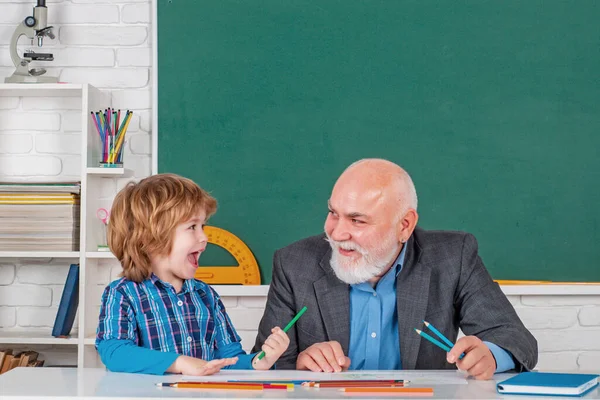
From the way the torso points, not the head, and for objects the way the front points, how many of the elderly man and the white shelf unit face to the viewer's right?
0

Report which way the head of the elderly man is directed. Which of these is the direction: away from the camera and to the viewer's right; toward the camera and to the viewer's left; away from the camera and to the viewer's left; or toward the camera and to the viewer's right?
toward the camera and to the viewer's left

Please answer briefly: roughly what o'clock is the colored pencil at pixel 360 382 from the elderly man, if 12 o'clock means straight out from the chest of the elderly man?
The colored pencil is roughly at 12 o'clock from the elderly man.

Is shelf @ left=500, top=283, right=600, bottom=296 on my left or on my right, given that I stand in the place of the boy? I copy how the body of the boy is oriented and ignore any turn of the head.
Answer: on my left

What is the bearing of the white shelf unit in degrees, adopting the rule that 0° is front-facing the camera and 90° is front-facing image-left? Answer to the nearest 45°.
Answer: approximately 0°

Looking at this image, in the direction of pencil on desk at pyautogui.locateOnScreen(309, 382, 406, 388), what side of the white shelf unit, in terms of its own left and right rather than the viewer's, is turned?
front

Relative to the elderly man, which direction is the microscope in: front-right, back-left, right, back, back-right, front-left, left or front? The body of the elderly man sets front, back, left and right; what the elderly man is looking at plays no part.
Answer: back-right

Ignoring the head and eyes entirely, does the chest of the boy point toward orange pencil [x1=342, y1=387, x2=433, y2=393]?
yes

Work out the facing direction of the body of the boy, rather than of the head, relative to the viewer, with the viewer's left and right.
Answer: facing the viewer and to the right of the viewer
